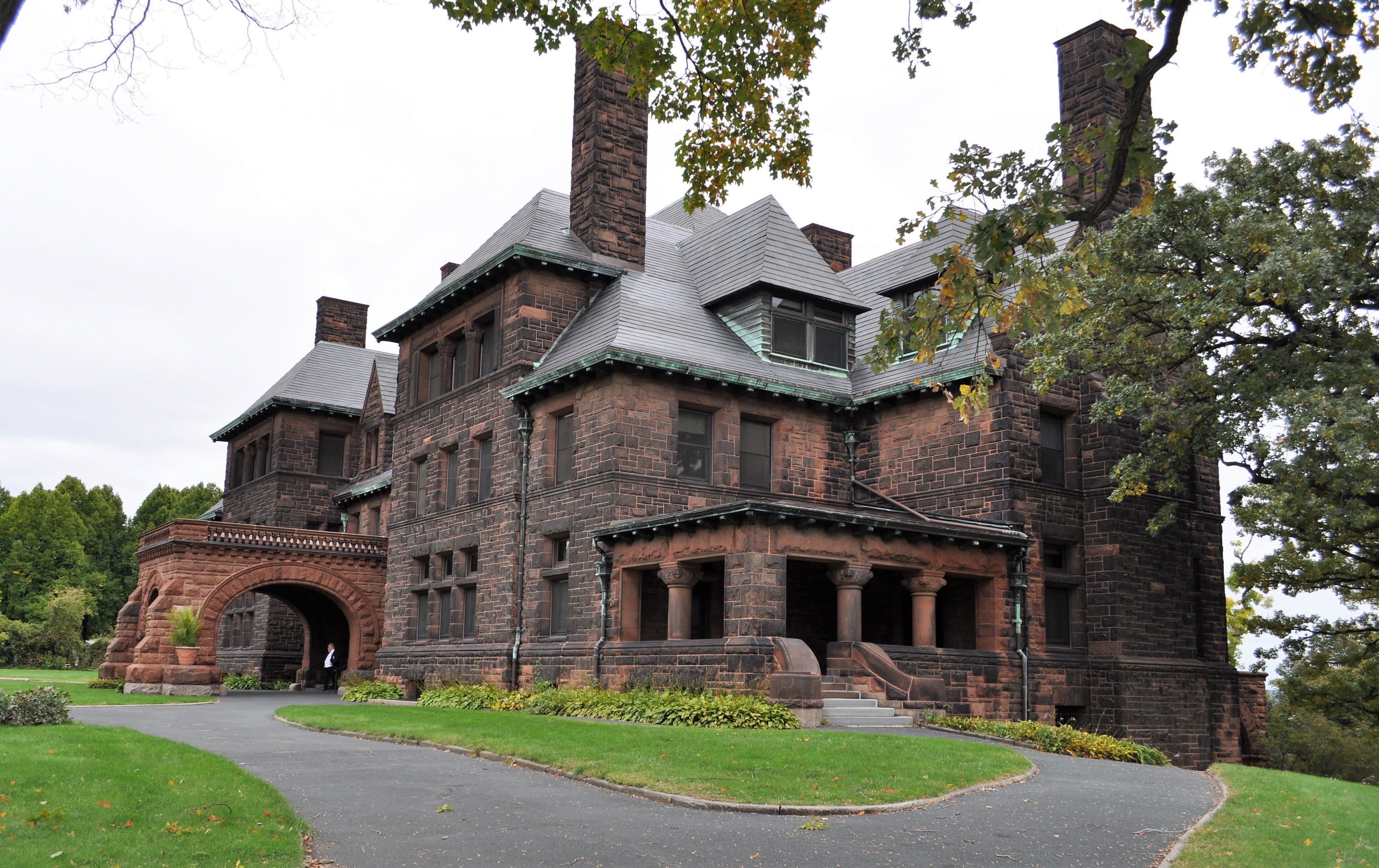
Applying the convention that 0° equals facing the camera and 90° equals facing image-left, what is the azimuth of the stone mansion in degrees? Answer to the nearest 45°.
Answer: approximately 45°

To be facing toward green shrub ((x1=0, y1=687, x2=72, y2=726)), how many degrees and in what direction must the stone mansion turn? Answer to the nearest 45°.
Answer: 0° — it already faces it

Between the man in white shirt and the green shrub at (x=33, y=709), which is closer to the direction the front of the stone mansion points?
the green shrub

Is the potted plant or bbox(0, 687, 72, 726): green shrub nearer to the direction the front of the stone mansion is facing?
the green shrub
